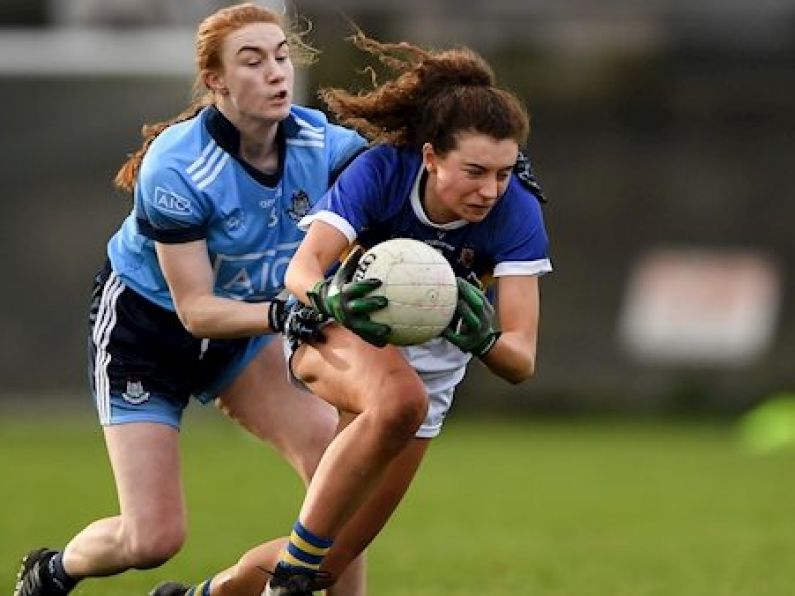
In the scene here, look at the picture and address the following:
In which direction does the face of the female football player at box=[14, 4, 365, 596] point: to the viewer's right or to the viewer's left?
to the viewer's right

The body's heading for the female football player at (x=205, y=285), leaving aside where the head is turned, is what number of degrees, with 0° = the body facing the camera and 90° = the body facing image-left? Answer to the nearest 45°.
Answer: approximately 315°

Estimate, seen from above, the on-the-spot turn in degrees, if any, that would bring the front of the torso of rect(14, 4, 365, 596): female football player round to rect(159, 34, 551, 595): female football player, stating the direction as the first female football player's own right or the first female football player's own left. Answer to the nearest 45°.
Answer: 0° — they already face them
